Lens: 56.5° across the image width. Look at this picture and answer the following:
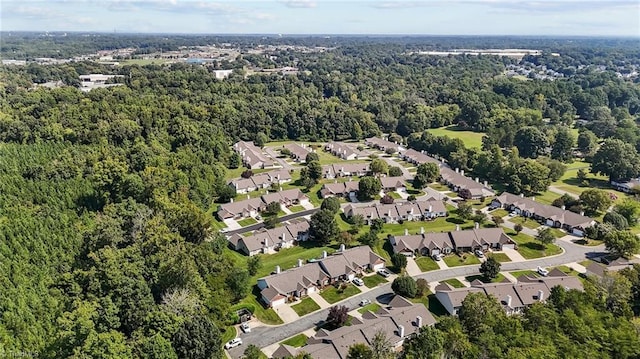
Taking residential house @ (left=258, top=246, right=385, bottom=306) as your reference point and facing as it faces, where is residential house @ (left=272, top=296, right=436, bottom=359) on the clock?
residential house @ (left=272, top=296, right=436, bottom=359) is roughly at 1 o'clock from residential house @ (left=258, top=246, right=385, bottom=306).

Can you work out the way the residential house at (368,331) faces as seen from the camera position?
facing away from the viewer and to the left of the viewer

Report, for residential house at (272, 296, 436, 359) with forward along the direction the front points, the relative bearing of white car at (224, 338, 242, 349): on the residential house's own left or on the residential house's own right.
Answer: on the residential house's own left

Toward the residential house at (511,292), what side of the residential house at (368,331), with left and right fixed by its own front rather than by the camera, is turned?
right

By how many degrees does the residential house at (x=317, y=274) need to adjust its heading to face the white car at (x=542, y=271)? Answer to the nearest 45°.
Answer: approximately 45° to its left

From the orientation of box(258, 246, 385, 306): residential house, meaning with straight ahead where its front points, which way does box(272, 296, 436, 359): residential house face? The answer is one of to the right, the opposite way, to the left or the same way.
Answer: the opposite way

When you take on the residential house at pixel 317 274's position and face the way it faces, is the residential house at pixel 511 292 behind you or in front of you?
in front

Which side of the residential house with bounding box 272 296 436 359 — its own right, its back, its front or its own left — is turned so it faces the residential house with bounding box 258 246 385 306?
front

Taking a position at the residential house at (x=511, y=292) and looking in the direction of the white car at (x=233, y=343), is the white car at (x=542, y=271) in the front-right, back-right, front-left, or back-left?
back-right

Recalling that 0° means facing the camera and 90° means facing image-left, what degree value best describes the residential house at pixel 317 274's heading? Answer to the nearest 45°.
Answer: approximately 315°
